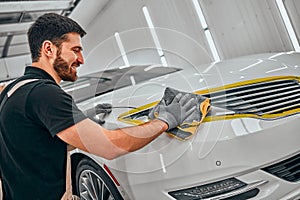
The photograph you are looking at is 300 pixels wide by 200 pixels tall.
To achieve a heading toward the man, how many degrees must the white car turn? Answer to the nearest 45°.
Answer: approximately 135° to its right

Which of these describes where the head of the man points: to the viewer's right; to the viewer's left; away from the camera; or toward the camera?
to the viewer's right

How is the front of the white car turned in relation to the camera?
facing the viewer and to the right of the viewer
